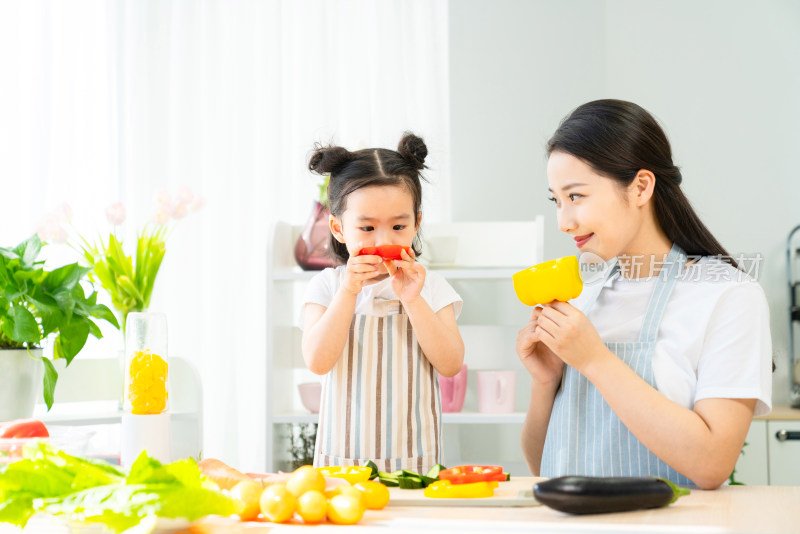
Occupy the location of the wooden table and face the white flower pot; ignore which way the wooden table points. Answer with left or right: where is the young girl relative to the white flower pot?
right

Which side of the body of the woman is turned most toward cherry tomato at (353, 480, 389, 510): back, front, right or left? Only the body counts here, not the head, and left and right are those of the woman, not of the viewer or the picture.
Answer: front

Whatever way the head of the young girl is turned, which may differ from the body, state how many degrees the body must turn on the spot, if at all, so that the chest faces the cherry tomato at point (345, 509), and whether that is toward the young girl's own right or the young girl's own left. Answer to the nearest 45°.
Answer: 0° — they already face it

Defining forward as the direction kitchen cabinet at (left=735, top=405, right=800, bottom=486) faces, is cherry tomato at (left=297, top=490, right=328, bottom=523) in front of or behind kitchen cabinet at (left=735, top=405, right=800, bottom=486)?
in front

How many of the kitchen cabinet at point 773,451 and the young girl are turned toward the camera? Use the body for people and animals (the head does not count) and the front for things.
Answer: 2

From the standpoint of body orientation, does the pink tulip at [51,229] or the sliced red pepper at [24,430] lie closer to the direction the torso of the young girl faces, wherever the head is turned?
the sliced red pepper

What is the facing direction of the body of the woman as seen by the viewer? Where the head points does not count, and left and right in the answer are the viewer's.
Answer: facing the viewer and to the left of the viewer

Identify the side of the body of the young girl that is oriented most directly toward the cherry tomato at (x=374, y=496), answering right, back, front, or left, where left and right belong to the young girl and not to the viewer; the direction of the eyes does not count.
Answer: front

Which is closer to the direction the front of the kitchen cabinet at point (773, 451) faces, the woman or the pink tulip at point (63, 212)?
the woman

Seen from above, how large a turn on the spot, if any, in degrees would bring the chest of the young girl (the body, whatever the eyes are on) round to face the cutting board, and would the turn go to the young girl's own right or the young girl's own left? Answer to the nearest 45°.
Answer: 0° — they already face it

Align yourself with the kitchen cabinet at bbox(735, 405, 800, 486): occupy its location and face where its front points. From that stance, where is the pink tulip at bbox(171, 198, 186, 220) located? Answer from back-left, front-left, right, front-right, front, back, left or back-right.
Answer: front-right

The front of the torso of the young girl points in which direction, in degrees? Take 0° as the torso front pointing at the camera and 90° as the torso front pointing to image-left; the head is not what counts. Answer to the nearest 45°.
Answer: approximately 0°
